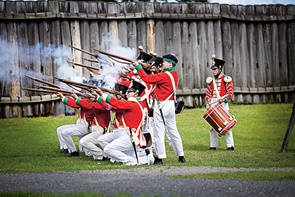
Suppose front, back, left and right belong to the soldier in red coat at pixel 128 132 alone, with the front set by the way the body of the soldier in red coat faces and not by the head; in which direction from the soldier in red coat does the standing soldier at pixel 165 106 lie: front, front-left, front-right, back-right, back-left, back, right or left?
back

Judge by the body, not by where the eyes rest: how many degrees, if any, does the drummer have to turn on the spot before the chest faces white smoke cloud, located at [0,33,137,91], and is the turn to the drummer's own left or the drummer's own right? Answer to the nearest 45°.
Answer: approximately 135° to the drummer's own right

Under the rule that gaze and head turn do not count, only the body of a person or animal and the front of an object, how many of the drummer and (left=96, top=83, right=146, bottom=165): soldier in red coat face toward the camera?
1

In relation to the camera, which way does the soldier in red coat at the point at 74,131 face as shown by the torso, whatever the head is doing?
to the viewer's left

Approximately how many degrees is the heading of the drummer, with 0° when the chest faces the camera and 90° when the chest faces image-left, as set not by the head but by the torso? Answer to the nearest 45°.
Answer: approximately 0°

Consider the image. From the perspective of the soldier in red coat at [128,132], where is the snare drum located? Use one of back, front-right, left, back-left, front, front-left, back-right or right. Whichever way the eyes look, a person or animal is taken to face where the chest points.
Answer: back-right

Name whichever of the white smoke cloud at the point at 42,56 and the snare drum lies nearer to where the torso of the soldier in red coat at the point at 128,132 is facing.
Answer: the white smoke cloud

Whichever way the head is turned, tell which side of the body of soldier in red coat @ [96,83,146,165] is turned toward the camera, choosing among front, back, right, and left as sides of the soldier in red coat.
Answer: left

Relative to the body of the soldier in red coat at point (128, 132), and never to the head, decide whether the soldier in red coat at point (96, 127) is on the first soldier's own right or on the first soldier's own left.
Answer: on the first soldier's own right

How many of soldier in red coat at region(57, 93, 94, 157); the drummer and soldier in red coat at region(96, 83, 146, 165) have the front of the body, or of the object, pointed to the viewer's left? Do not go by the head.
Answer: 2

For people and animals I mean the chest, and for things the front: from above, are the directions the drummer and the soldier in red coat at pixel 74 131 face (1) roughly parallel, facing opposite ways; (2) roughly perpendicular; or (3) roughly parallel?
roughly perpendicular

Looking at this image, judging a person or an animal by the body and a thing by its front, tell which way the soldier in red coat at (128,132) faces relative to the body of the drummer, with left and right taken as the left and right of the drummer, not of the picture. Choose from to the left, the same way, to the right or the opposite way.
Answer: to the right

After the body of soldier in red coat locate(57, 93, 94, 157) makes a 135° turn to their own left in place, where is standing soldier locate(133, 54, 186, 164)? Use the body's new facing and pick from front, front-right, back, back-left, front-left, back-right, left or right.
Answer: front

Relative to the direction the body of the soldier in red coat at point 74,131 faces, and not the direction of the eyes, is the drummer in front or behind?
behind
